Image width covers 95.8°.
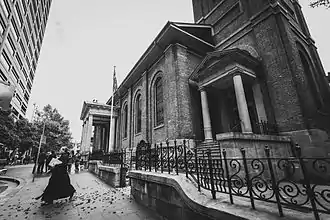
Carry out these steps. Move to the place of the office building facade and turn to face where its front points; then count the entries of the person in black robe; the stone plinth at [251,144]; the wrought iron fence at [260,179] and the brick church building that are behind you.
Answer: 0

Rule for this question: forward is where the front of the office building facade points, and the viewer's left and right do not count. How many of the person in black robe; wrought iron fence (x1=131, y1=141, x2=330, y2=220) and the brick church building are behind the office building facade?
0

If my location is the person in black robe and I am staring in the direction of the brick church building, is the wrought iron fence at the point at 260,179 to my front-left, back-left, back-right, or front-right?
front-right

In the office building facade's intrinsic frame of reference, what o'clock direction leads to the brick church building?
The brick church building is roughly at 1 o'clock from the office building facade.

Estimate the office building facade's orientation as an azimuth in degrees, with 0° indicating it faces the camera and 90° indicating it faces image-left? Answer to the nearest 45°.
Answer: approximately 315°

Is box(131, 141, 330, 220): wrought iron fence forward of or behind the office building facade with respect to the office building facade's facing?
forward

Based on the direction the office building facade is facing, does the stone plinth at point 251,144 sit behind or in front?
in front

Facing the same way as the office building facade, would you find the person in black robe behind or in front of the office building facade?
in front
